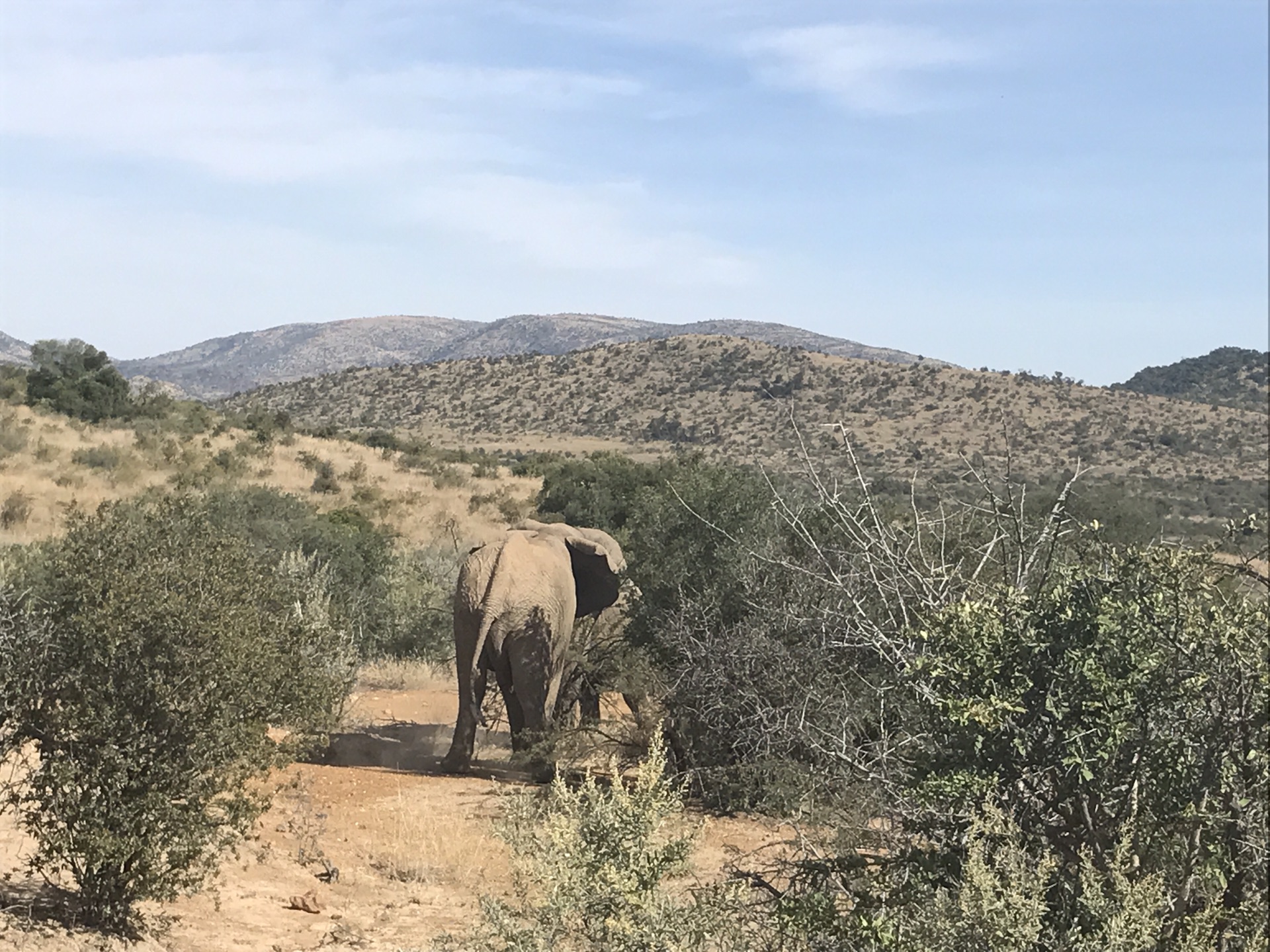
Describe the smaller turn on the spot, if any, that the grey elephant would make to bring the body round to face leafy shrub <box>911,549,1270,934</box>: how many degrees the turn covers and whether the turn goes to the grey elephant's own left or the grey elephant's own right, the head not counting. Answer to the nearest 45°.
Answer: approximately 135° to the grey elephant's own right

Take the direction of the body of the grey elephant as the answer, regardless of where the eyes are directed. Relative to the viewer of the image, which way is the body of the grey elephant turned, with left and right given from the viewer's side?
facing away from the viewer and to the right of the viewer

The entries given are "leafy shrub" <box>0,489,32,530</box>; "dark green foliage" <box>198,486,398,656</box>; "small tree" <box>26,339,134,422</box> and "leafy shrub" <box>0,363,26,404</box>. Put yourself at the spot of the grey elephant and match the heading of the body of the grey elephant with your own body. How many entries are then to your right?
0

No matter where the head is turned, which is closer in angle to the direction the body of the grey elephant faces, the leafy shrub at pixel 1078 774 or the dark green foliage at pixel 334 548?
the dark green foliage

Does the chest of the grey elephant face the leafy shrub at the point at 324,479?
no

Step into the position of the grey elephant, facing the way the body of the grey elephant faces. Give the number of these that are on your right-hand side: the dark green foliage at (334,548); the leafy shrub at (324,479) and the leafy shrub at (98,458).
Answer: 0

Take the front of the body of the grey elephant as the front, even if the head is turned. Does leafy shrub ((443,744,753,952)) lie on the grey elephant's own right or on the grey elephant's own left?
on the grey elephant's own right

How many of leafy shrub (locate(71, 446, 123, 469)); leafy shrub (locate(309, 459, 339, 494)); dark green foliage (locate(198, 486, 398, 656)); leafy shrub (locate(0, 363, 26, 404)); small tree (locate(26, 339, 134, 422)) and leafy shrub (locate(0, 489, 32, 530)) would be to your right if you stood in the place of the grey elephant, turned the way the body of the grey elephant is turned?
0

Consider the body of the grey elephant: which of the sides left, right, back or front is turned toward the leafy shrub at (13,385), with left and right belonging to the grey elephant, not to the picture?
left

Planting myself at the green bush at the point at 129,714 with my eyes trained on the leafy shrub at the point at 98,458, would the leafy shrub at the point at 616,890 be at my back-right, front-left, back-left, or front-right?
back-right

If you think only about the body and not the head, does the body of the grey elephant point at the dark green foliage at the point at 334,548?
no

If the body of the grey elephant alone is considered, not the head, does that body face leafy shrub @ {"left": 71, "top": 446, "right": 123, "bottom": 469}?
no

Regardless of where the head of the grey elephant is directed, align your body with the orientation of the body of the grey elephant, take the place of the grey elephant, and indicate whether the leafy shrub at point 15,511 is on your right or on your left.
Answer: on your left

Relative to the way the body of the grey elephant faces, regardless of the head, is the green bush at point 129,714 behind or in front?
behind

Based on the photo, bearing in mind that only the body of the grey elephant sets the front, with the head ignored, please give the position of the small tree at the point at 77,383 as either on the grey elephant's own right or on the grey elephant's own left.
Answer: on the grey elephant's own left

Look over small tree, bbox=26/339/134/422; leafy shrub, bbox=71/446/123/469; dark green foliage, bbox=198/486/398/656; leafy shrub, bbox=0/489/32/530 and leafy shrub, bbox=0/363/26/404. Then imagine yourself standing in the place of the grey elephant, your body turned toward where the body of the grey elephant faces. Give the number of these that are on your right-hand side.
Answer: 0
